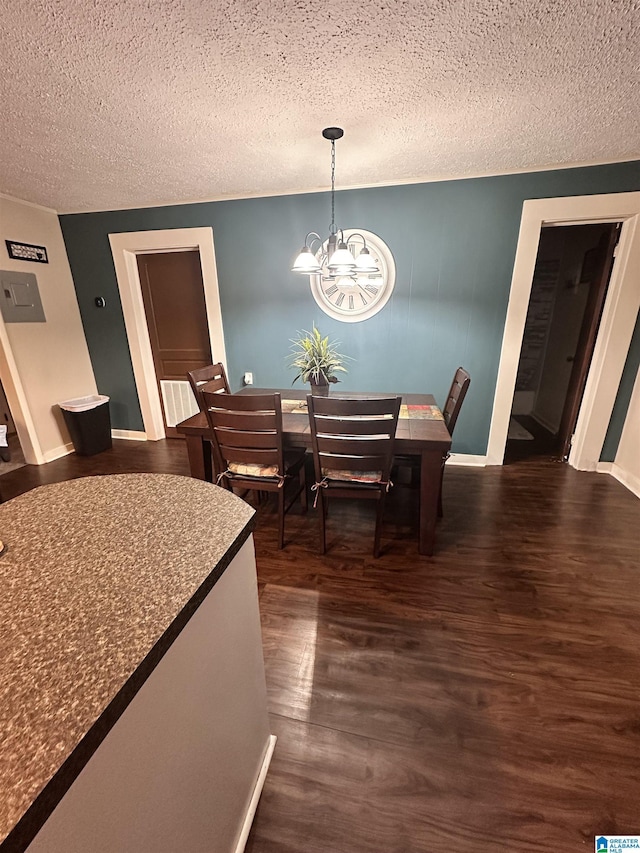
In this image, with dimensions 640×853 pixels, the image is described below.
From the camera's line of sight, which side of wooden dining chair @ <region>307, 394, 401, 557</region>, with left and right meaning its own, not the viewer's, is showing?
back

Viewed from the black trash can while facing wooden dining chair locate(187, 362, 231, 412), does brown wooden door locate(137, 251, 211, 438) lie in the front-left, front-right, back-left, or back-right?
front-left

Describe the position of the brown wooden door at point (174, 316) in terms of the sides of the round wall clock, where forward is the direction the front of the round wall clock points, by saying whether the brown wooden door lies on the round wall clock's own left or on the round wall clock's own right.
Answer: on the round wall clock's own right

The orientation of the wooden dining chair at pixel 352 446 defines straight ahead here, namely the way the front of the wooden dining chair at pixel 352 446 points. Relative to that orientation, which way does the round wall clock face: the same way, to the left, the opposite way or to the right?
the opposite way

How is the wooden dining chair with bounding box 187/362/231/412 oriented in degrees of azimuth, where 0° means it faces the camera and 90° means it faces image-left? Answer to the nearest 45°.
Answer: approximately 315°

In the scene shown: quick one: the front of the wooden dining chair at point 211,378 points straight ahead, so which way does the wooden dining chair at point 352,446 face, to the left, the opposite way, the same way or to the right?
to the left

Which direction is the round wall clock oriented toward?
toward the camera

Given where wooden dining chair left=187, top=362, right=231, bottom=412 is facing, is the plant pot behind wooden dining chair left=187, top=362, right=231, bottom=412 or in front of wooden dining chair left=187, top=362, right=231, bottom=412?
in front

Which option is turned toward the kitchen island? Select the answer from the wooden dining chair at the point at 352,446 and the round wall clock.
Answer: the round wall clock

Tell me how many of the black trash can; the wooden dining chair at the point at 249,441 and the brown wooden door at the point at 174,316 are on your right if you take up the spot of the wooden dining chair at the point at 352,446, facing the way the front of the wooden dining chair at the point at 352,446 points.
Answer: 0

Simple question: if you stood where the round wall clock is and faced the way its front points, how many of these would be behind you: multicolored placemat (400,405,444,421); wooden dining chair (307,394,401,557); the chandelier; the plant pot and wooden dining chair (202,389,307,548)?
0

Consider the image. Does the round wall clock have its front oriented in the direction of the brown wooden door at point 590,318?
no

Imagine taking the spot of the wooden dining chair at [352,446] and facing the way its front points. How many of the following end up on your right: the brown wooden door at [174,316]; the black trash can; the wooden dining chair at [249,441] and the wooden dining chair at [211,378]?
0

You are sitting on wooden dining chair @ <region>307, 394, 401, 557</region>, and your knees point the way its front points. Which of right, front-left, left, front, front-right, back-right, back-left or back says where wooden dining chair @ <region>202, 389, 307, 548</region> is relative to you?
left

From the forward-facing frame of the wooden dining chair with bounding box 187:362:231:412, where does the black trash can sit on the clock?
The black trash can is roughly at 6 o'clock from the wooden dining chair.

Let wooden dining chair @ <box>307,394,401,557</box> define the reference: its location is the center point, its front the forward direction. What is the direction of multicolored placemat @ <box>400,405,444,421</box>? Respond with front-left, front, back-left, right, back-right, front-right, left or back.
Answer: front-right

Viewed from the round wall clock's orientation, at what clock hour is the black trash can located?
The black trash can is roughly at 3 o'clock from the round wall clock.

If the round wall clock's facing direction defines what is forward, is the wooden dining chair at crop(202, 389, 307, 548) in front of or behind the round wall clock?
in front

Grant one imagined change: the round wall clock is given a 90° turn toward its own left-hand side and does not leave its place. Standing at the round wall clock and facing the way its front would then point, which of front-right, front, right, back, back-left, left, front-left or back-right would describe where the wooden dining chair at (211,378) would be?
back-right
